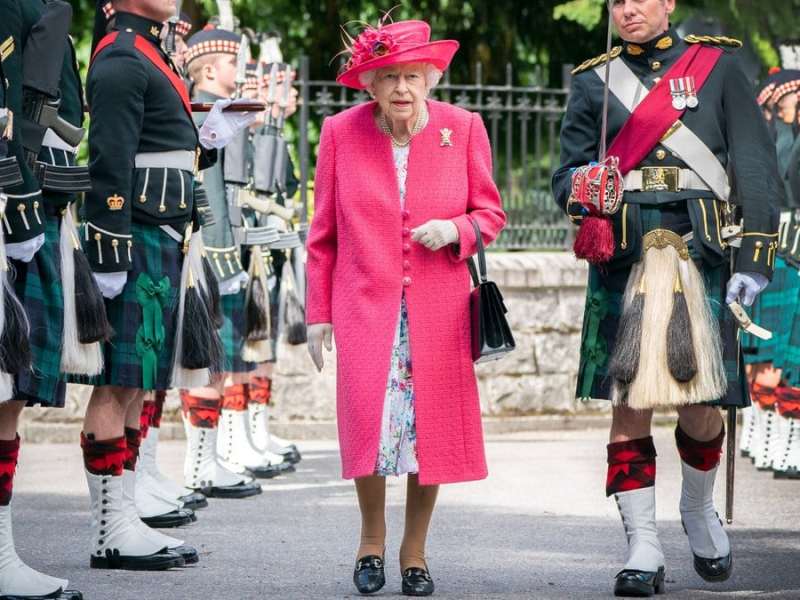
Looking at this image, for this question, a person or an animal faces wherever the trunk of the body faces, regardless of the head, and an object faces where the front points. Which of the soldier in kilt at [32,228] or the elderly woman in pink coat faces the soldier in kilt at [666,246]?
the soldier in kilt at [32,228]

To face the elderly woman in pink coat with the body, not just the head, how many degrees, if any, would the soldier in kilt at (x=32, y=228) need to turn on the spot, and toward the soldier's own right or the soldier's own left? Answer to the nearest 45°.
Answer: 0° — they already face them

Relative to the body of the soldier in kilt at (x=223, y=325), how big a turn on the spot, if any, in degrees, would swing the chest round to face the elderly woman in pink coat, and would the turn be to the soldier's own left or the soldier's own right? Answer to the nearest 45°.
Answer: approximately 90° to the soldier's own right

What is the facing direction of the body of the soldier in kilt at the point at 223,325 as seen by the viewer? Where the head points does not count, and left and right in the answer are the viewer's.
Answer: facing to the right of the viewer

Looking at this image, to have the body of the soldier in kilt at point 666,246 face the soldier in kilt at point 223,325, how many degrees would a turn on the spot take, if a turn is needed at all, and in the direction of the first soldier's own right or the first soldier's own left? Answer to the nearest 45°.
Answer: approximately 135° to the first soldier's own right

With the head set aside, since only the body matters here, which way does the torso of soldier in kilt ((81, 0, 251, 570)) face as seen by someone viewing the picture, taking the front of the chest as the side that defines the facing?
to the viewer's right

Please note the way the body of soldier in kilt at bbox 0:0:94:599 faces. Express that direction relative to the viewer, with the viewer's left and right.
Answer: facing to the right of the viewer

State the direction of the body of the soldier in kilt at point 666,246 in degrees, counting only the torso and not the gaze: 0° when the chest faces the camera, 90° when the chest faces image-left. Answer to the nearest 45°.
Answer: approximately 0°
